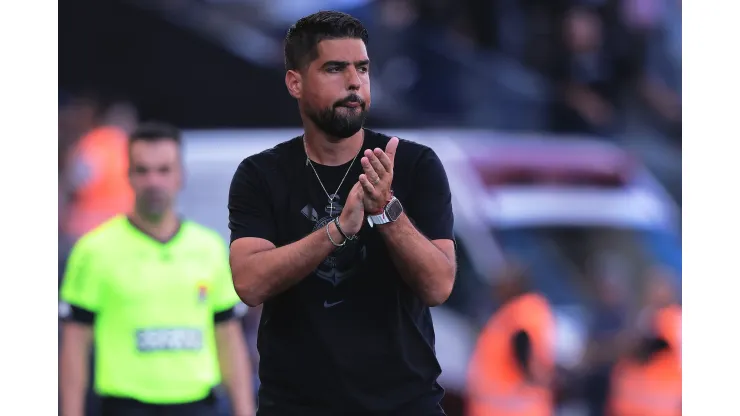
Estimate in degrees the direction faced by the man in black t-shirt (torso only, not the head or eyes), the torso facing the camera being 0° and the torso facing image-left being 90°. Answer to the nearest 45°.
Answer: approximately 0°

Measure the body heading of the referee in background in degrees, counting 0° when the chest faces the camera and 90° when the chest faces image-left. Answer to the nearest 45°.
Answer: approximately 0°

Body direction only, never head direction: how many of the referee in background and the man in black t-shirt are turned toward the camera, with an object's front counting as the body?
2

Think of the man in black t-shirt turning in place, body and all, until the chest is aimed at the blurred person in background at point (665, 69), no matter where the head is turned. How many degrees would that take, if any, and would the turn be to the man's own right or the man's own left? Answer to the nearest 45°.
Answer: approximately 135° to the man's own left

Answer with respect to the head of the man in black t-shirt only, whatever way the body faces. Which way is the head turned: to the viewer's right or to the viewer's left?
to the viewer's right

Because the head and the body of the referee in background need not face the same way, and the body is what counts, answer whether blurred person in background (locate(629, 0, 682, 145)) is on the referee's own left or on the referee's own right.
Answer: on the referee's own left

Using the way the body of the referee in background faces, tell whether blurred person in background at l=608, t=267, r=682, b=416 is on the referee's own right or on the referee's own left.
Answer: on the referee's own left
